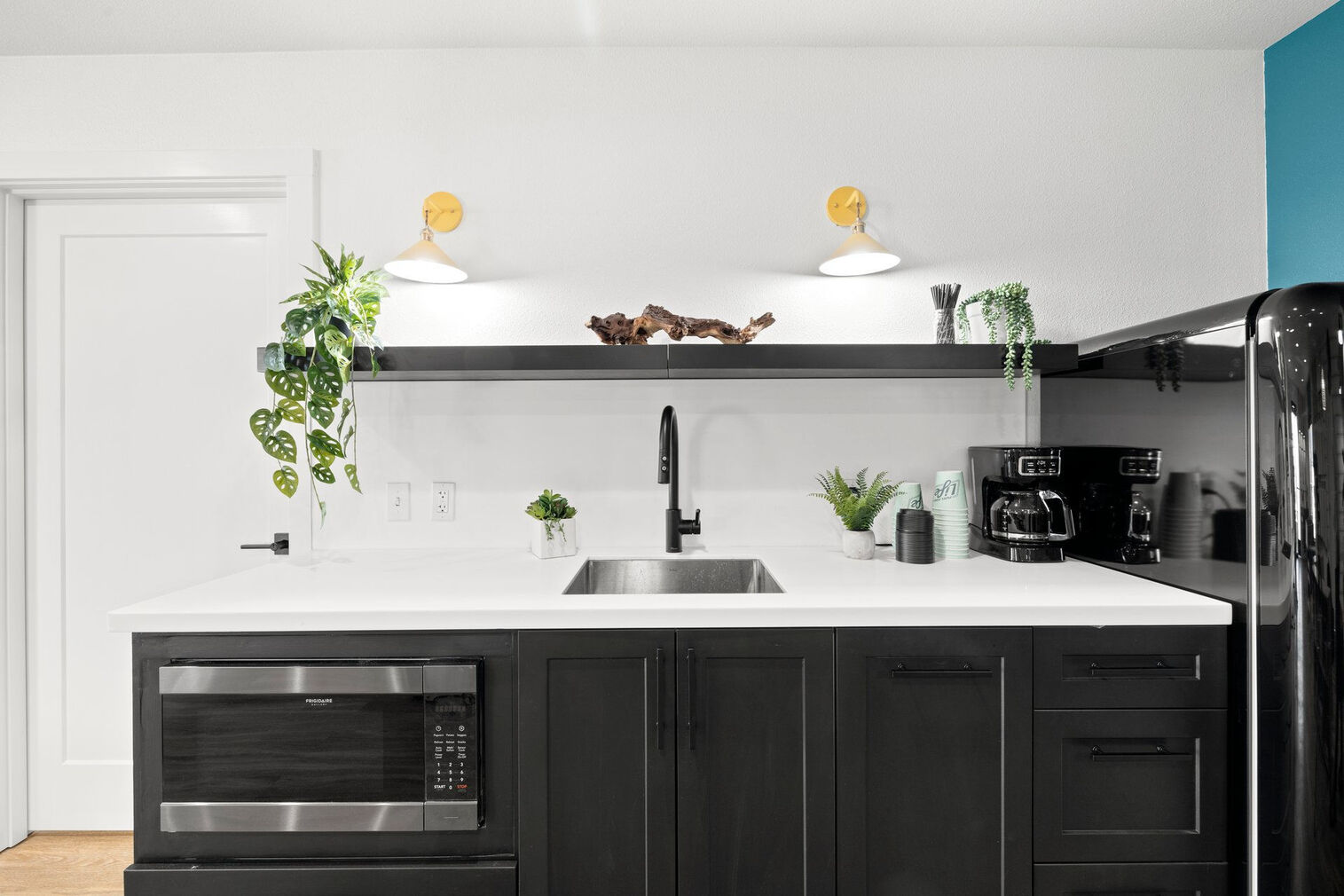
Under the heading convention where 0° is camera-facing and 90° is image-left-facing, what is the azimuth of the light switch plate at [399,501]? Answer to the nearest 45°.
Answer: approximately 0°

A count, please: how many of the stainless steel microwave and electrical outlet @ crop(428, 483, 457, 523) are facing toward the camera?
2

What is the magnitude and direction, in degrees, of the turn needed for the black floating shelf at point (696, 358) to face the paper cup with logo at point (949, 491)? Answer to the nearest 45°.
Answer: approximately 90° to its left

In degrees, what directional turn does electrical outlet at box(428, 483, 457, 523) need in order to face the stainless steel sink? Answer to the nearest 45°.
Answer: approximately 45° to its left

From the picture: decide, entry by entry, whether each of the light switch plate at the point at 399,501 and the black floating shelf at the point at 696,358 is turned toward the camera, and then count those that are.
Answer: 2
